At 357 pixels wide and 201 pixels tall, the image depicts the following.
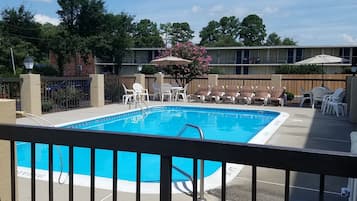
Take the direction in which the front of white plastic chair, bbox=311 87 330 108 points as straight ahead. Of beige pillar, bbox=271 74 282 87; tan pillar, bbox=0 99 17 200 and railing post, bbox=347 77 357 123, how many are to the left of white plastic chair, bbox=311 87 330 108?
1

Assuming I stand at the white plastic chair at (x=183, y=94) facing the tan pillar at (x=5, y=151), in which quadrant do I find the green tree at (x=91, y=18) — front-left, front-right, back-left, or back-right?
back-right
